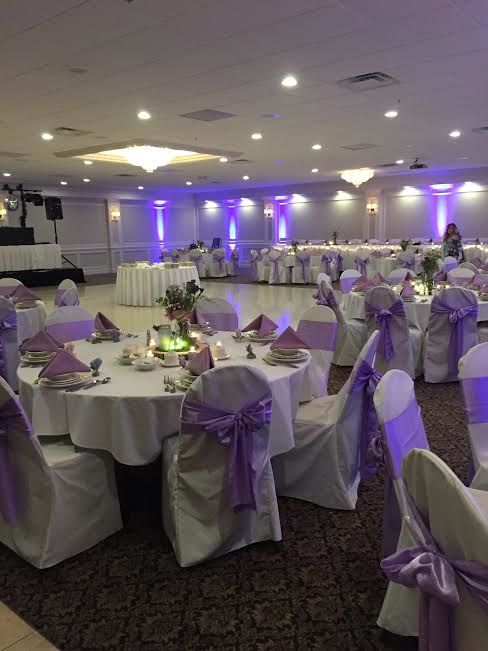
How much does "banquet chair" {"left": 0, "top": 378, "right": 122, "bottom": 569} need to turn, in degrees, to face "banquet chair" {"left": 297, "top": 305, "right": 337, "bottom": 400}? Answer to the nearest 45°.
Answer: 0° — it already faces it

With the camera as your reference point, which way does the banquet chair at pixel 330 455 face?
facing to the left of the viewer

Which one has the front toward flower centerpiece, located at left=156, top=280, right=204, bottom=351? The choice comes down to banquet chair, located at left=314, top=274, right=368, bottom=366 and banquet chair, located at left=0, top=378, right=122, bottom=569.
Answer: banquet chair, located at left=0, top=378, right=122, bottom=569

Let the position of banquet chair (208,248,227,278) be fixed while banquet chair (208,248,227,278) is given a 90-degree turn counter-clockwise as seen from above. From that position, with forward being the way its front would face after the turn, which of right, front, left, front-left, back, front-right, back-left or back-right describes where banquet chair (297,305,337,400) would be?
front-left

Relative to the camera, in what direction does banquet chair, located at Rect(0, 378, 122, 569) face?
facing away from the viewer and to the right of the viewer

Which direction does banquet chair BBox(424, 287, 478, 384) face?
away from the camera

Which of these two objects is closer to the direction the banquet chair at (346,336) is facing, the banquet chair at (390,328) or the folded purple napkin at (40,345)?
the banquet chair

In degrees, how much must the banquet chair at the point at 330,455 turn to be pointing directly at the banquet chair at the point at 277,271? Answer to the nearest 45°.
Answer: approximately 90° to its right
